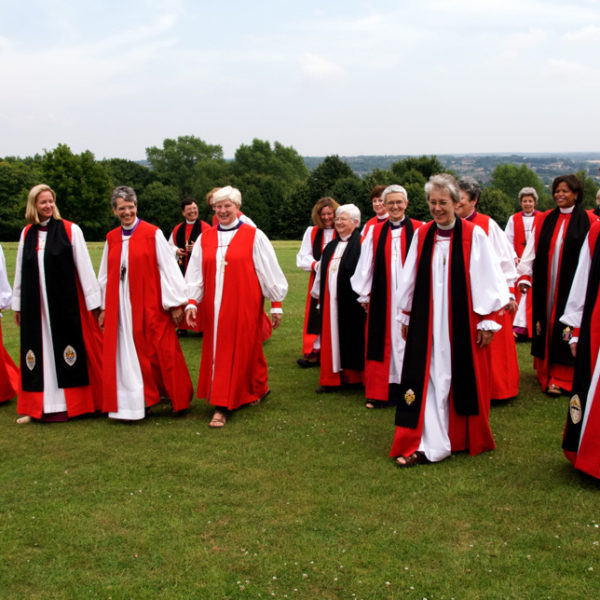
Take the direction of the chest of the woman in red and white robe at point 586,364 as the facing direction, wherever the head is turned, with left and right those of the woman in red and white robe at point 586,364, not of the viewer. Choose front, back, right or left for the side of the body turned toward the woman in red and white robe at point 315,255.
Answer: right

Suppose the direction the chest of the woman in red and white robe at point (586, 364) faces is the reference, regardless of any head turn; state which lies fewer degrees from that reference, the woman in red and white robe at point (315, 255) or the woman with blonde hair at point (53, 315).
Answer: the woman with blonde hair

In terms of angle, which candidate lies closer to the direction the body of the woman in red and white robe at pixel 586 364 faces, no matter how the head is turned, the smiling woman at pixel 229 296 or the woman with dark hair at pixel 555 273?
the smiling woman

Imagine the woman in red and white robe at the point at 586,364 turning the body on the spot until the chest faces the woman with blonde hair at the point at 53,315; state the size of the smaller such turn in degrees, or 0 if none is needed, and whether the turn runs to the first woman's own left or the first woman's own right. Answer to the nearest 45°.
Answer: approximately 45° to the first woman's own right

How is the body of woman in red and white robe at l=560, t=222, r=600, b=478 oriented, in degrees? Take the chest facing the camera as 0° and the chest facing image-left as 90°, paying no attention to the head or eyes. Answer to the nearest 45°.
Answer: approximately 45°

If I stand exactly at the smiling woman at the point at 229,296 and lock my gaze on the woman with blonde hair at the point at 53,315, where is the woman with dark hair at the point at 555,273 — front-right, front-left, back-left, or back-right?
back-right

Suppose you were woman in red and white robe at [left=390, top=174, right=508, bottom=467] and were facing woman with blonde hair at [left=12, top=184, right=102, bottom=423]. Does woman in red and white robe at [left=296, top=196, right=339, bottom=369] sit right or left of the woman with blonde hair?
right

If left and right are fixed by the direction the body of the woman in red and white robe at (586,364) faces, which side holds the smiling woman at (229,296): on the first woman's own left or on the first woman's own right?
on the first woman's own right

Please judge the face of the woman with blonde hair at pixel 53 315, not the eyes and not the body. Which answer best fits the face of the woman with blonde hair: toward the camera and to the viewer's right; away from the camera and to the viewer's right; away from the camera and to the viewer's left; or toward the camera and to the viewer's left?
toward the camera and to the viewer's right
